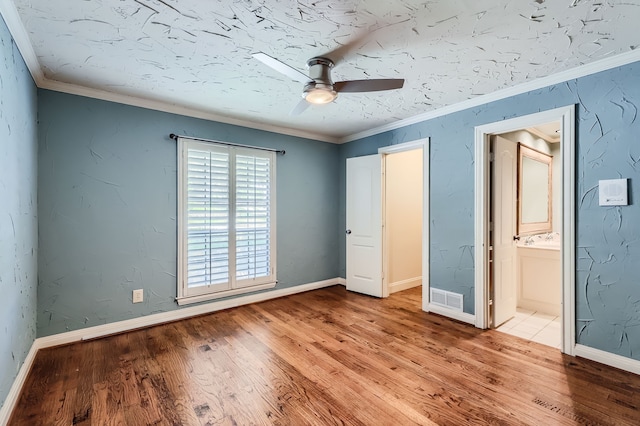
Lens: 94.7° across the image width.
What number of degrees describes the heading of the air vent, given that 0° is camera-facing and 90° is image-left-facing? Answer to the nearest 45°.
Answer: approximately 45°

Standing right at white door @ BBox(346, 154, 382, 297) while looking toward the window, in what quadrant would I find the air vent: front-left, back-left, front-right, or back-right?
back-left

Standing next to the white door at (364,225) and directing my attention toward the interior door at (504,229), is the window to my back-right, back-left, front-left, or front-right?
back-right

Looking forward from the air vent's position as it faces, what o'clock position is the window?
The window is roughly at 1 o'clock from the air vent.

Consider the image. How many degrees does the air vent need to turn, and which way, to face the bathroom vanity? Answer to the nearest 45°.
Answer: approximately 180°

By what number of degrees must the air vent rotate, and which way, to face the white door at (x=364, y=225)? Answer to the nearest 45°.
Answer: approximately 90° to its right
